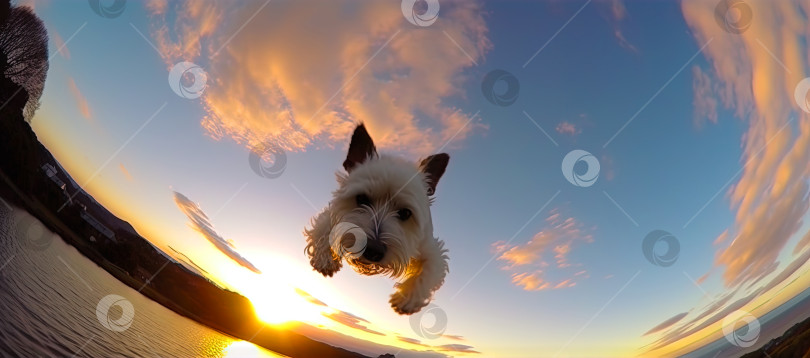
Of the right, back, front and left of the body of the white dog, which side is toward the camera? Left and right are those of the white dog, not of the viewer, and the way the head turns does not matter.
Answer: front
